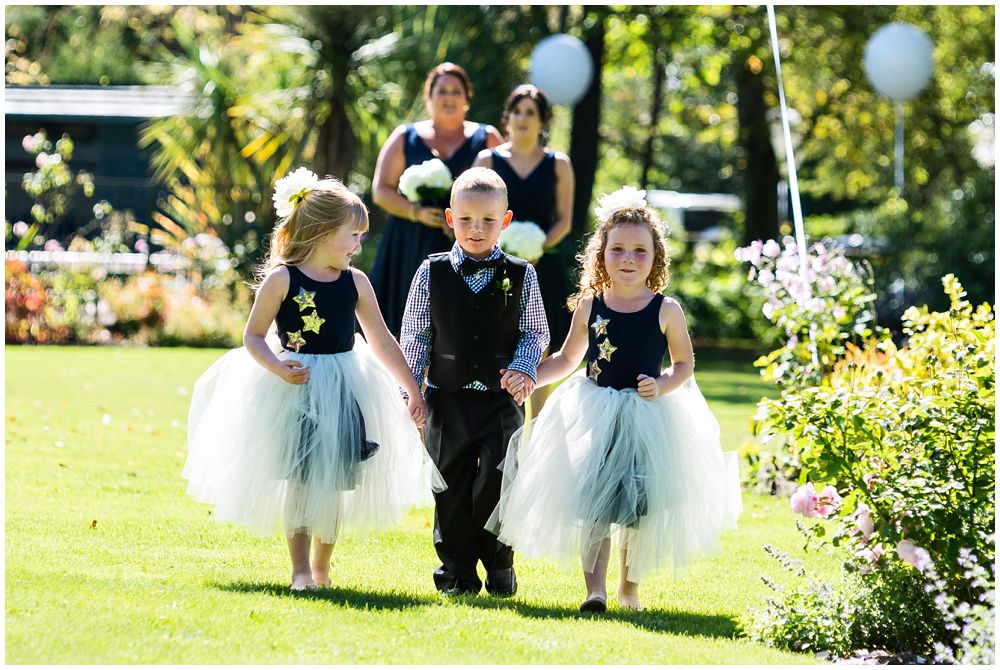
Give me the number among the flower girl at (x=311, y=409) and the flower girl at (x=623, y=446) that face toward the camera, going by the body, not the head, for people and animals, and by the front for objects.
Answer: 2

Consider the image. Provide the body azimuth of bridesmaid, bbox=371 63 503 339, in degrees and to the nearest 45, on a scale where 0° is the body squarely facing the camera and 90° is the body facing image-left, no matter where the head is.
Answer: approximately 0°

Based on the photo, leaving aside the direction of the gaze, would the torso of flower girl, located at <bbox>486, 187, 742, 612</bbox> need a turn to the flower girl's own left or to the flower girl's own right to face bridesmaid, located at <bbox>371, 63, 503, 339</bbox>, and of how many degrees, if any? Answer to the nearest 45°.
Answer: approximately 135° to the flower girl's own right

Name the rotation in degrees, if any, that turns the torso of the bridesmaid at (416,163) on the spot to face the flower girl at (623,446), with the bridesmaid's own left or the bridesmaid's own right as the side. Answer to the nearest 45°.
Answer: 0° — they already face them

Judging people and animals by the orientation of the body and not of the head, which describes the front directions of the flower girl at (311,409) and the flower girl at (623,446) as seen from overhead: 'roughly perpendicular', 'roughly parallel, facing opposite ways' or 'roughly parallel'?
roughly parallel

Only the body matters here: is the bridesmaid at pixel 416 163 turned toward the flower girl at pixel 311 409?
yes

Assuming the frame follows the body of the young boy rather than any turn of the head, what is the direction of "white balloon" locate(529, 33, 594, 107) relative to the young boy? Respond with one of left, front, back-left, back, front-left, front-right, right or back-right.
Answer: back

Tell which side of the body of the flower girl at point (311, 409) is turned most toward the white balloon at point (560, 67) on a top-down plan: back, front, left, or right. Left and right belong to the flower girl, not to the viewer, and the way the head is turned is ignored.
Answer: back

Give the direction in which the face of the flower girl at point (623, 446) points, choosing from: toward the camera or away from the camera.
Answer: toward the camera

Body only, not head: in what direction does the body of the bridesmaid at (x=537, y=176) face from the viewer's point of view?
toward the camera

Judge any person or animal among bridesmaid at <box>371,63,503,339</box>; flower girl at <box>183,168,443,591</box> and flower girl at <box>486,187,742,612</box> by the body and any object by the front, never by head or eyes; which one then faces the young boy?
the bridesmaid

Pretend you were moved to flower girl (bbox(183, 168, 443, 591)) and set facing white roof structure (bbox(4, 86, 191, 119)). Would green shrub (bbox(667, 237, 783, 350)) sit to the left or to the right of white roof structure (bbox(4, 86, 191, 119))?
right

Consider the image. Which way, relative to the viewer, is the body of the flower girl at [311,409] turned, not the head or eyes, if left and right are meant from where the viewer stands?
facing the viewer

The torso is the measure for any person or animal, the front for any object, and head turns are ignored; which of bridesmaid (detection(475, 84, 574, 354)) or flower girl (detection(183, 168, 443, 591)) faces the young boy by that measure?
the bridesmaid

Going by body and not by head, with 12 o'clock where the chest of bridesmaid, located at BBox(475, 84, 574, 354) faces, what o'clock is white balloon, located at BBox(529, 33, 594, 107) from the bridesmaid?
The white balloon is roughly at 6 o'clock from the bridesmaid.

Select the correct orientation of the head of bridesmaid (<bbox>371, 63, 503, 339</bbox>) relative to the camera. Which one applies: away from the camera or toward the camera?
toward the camera

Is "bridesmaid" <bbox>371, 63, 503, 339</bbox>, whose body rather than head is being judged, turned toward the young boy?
yes
